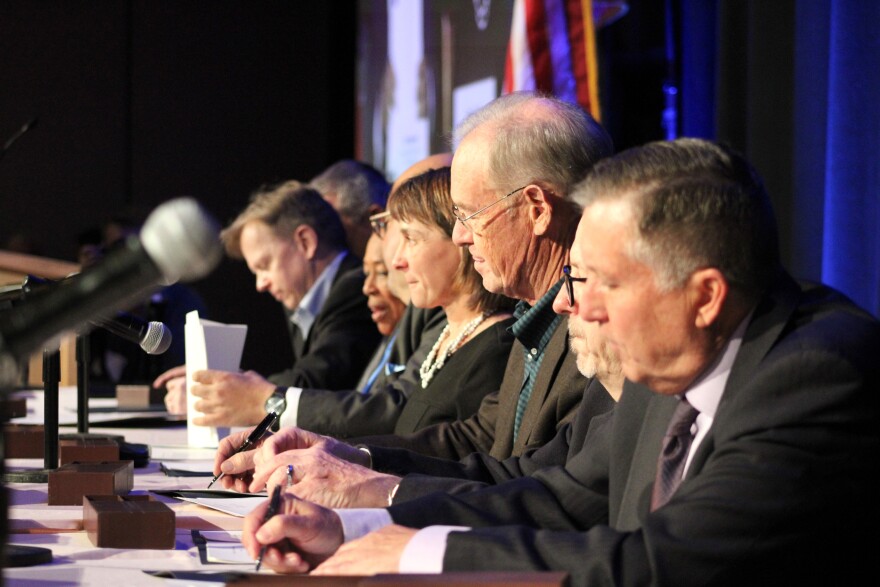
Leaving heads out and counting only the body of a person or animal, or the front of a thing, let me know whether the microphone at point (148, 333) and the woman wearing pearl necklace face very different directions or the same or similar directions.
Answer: very different directions

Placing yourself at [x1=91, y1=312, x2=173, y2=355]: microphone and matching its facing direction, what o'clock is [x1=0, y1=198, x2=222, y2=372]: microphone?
[x1=0, y1=198, x2=222, y2=372]: microphone is roughly at 3 o'clock from [x1=91, y1=312, x2=173, y2=355]: microphone.

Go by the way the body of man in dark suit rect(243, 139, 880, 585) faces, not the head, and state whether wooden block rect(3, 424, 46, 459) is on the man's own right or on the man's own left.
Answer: on the man's own right

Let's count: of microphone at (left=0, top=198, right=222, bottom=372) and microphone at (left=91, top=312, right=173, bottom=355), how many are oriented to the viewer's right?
2

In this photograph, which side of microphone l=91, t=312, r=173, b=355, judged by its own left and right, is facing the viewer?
right

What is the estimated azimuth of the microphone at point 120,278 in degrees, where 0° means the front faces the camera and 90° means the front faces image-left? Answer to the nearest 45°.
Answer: approximately 270°

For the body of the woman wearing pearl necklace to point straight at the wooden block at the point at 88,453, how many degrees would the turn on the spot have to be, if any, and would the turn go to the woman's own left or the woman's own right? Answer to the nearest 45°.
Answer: approximately 45° to the woman's own left

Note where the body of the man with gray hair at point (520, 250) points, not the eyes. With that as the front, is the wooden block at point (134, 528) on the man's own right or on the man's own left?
on the man's own left

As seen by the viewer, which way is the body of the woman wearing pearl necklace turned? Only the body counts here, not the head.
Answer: to the viewer's left

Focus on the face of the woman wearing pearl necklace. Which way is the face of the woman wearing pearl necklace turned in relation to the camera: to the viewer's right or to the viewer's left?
to the viewer's left

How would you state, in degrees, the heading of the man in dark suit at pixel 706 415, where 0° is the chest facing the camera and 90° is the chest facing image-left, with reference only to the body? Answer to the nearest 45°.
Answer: approximately 45°
